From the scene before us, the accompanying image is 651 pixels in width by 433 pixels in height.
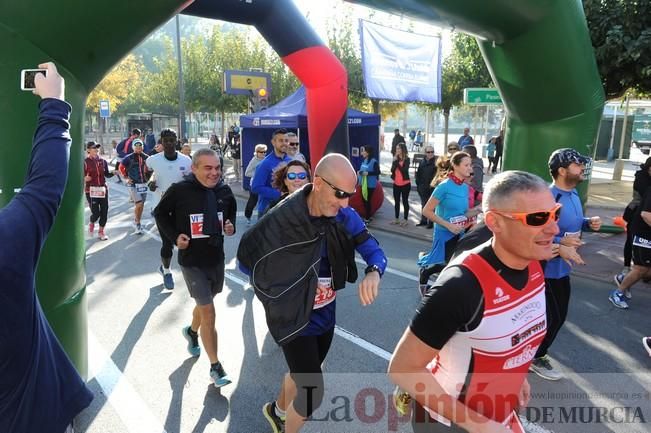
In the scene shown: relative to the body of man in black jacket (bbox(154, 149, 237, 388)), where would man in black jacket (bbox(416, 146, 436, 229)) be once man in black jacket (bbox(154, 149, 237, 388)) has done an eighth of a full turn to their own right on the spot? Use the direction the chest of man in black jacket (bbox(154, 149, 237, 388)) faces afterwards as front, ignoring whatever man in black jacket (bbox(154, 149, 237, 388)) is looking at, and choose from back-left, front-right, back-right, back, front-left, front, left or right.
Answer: back-left

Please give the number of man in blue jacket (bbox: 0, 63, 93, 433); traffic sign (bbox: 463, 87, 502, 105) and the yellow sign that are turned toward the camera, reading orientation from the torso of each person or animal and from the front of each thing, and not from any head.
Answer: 2

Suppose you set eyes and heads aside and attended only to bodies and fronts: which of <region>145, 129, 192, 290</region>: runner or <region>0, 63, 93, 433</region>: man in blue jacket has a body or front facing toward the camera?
the runner

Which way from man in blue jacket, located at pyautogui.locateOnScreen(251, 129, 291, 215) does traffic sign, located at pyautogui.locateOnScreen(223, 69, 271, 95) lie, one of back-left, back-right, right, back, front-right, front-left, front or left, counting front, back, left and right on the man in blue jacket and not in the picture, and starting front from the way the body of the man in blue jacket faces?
back-left

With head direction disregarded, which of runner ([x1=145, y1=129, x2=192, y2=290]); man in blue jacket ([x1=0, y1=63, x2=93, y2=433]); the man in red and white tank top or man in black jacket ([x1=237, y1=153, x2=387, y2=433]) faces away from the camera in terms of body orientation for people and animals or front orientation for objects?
the man in blue jacket

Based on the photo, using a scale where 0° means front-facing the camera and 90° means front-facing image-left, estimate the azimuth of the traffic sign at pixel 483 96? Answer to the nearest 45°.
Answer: approximately 0°

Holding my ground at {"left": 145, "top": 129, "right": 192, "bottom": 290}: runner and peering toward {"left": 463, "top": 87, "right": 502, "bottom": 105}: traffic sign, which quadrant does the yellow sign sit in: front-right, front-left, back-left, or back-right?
front-left

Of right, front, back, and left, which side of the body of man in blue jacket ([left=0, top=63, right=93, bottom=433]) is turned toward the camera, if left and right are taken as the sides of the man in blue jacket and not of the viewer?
back

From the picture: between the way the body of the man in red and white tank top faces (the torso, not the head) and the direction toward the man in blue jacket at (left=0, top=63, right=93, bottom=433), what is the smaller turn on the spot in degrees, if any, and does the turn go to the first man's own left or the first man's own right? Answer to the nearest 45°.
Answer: approximately 90° to the first man's own right

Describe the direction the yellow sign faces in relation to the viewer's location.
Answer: facing the viewer

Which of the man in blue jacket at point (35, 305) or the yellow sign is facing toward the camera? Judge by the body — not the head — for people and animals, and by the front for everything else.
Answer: the yellow sign

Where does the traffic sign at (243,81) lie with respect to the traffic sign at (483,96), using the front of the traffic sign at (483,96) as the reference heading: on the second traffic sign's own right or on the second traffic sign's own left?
on the second traffic sign's own right

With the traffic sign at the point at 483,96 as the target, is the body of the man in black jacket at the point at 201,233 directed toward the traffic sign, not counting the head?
no

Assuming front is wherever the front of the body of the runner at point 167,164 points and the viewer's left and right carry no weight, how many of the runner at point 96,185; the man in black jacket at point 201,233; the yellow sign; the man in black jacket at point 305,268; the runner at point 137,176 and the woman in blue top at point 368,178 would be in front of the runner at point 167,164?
2

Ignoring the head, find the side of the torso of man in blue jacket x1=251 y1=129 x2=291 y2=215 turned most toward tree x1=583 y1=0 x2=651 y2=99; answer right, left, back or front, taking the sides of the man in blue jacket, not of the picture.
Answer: left

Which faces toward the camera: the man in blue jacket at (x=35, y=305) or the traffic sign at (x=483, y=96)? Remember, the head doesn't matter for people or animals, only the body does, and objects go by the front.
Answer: the traffic sign

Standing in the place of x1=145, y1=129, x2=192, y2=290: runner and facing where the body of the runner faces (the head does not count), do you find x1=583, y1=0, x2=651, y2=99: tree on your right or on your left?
on your left

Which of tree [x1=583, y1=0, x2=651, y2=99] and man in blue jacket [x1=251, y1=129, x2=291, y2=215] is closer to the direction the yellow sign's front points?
the man in blue jacket

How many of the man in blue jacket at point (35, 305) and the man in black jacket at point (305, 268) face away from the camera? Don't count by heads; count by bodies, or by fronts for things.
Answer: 1

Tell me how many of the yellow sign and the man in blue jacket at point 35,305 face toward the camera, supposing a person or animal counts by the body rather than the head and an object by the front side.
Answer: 1

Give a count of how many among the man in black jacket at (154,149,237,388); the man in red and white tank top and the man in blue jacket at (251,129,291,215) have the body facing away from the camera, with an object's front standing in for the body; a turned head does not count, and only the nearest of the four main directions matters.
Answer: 0
